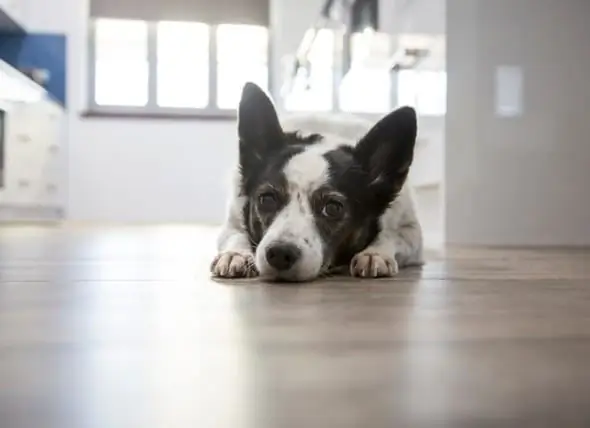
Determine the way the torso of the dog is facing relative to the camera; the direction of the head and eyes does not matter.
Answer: toward the camera

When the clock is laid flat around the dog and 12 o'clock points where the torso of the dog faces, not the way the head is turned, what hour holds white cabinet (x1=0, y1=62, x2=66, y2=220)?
The white cabinet is roughly at 5 o'clock from the dog.

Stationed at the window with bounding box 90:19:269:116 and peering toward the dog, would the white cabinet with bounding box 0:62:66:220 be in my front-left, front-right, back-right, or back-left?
front-right

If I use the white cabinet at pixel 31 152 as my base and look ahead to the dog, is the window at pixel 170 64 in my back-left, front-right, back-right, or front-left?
back-left

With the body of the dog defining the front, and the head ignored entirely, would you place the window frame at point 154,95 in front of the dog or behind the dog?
behind

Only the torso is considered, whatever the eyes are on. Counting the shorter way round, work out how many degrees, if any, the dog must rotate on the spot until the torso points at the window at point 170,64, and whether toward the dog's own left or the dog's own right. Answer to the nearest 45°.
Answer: approximately 180°
